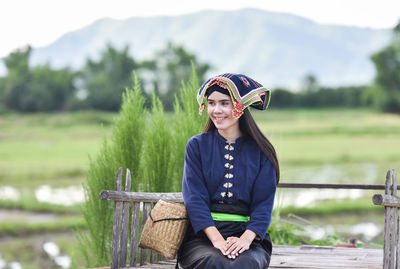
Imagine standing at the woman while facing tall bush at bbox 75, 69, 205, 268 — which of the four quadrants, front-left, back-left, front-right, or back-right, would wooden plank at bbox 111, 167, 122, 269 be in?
front-left

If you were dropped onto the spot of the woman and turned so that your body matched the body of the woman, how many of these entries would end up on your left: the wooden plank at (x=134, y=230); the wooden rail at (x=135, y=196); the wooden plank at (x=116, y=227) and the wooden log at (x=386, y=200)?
1

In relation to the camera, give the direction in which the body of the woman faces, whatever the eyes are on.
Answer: toward the camera

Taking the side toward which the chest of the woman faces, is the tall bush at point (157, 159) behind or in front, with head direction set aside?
behind

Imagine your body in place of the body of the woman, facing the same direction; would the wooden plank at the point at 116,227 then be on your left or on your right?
on your right

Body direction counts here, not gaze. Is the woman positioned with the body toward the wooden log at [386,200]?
no

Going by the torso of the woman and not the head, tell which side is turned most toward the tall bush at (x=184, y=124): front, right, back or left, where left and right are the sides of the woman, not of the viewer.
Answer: back

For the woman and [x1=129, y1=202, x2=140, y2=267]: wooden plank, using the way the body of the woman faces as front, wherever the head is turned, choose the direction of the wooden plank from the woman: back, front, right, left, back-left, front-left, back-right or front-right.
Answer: back-right

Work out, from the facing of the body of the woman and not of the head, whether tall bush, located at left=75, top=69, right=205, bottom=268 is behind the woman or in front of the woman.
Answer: behind

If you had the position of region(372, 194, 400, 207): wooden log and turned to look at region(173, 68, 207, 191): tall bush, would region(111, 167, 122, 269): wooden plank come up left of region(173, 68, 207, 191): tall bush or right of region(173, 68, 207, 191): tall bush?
left
